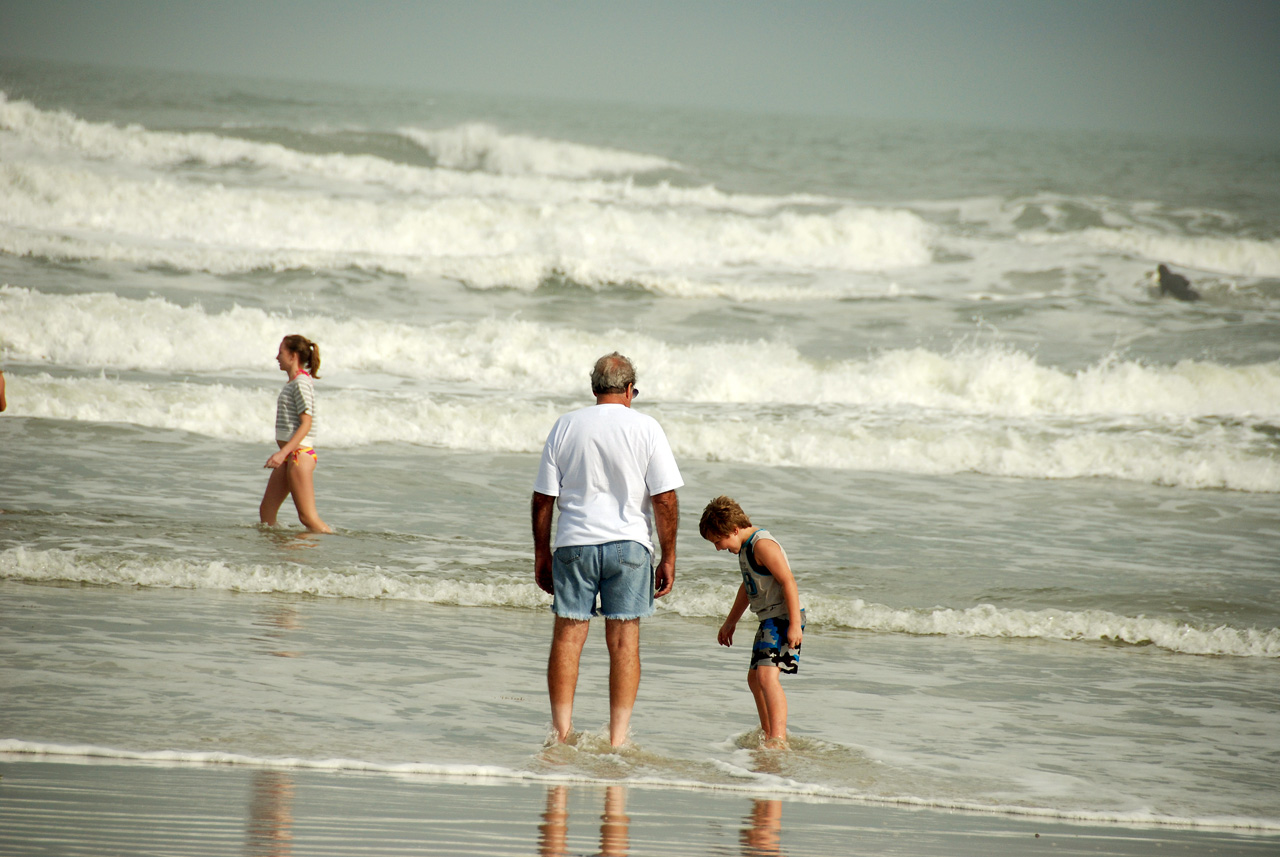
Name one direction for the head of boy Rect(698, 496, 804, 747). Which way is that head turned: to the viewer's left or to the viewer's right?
to the viewer's left

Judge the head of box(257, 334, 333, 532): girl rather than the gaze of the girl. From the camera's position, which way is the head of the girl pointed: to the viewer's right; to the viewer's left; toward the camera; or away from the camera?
to the viewer's left

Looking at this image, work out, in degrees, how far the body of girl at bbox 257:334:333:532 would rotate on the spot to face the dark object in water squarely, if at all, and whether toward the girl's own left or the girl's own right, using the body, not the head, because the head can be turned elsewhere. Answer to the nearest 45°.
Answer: approximately 135° to the girl's own right

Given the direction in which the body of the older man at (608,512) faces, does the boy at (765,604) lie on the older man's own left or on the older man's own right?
on the older man's own right

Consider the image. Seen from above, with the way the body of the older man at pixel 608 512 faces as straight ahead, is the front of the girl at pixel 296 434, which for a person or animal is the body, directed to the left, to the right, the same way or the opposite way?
to the left

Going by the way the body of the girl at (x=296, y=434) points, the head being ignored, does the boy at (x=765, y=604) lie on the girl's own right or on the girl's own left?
on the girl's own left

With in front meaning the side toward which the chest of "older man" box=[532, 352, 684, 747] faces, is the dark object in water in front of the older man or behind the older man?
in front

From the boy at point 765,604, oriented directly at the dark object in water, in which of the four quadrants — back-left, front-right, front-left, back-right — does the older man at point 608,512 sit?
back-left

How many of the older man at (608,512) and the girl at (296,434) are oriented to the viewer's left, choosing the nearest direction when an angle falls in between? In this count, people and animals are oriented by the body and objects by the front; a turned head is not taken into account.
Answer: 1

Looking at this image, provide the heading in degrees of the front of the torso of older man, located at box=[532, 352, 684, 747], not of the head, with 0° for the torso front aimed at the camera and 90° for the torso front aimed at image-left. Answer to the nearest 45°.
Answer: approximately 180°

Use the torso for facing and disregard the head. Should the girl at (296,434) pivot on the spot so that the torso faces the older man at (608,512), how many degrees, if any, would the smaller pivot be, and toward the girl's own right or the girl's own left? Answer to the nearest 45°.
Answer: approximately 90° to the girl's own left

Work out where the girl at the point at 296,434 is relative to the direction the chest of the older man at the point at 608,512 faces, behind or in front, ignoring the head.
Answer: in front

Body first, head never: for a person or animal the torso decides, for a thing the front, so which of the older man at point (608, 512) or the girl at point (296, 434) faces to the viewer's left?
the girl

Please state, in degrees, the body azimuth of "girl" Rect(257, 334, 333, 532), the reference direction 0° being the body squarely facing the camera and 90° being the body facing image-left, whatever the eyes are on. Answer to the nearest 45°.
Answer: approximately 90°
